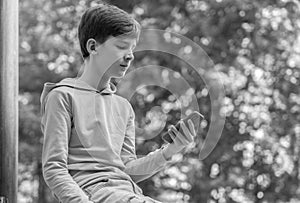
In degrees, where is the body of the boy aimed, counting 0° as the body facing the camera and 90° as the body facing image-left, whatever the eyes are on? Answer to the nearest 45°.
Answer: approximately 315°

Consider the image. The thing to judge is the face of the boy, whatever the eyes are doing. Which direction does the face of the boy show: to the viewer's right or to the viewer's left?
to the viewer's right
